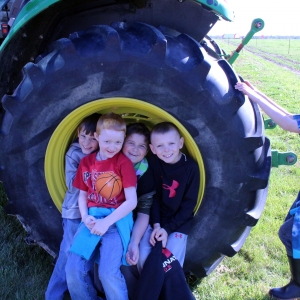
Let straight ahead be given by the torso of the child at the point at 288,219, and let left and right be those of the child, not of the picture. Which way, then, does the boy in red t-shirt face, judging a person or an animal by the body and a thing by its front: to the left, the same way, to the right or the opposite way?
to the left

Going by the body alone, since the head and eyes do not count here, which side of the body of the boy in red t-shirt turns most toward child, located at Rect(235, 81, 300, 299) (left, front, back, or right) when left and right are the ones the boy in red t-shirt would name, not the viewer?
left

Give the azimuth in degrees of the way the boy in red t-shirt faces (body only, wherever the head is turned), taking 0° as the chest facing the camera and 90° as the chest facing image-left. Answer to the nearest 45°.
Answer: approximately 0°

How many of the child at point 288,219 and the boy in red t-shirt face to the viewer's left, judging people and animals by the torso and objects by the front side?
1

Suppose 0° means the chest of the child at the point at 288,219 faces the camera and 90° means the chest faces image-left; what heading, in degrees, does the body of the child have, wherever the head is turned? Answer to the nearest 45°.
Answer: approximately 90°
